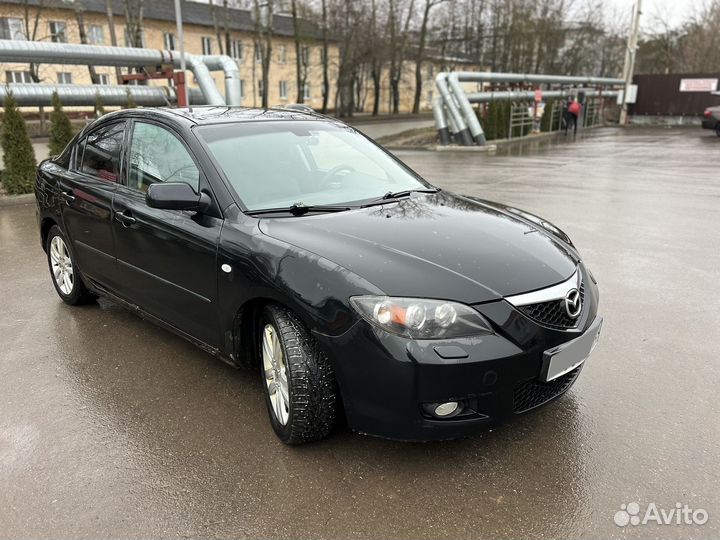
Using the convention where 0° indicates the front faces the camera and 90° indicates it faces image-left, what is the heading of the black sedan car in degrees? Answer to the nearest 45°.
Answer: approximately 315°

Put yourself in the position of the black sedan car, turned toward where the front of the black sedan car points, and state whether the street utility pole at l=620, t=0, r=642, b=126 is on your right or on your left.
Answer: on your left

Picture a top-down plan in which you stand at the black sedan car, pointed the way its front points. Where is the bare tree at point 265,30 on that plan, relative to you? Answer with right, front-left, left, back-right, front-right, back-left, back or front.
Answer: back-left

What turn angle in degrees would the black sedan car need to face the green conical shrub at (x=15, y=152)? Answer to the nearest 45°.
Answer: approximately 180°
